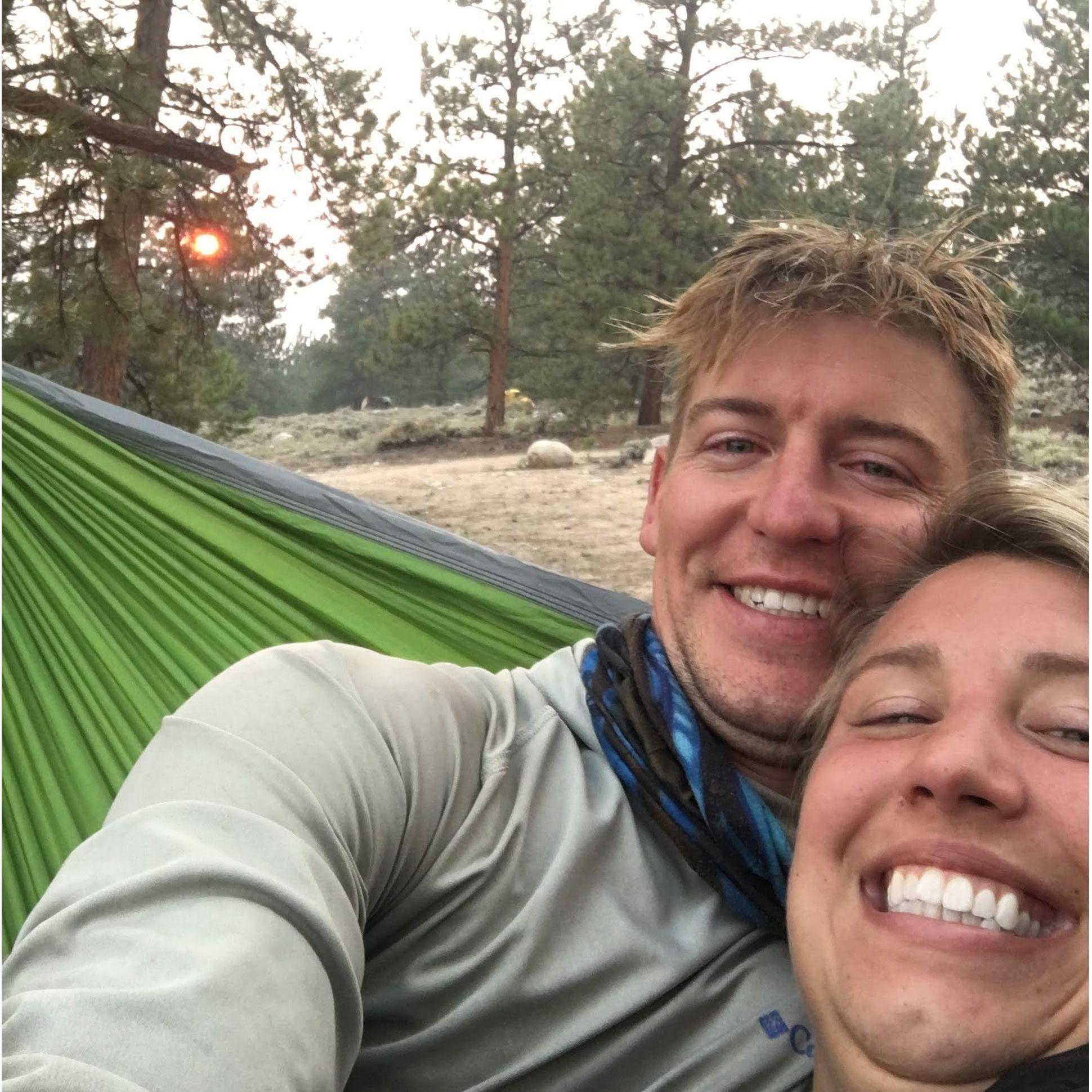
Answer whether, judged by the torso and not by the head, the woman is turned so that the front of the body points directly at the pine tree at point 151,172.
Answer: no

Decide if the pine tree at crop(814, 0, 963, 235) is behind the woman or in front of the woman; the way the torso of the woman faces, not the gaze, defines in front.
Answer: behind

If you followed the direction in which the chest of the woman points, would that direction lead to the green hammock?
no

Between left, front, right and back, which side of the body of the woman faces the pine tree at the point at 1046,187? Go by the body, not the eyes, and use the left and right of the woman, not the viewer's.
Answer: back

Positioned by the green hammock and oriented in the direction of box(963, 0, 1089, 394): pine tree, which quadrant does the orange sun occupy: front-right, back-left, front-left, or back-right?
front-left

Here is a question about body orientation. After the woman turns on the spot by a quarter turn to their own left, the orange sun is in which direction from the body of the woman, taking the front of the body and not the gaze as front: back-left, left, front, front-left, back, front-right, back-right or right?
back-left

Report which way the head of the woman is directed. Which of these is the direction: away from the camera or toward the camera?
toward the camera

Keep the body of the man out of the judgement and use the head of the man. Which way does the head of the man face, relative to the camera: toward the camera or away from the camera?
toward the camera

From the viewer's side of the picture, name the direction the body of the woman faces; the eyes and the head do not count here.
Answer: toward the camera

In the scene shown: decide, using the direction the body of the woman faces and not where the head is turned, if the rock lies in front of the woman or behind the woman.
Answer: behind

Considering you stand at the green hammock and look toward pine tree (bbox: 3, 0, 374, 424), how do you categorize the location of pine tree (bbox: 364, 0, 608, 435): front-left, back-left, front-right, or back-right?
front-right

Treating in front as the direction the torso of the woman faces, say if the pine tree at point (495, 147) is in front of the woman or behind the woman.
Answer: behind
